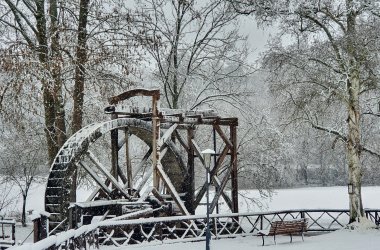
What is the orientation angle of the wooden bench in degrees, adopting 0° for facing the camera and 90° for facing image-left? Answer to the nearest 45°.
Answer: approximately 45°
